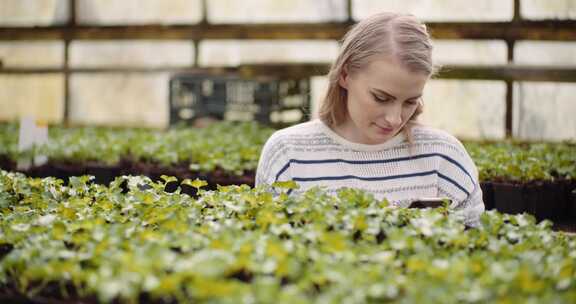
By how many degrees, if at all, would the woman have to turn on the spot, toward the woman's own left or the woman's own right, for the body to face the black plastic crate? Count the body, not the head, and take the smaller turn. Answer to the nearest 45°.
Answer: approximately 180°

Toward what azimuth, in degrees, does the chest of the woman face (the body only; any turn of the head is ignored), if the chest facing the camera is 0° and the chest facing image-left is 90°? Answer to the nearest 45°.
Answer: approximately 0°
